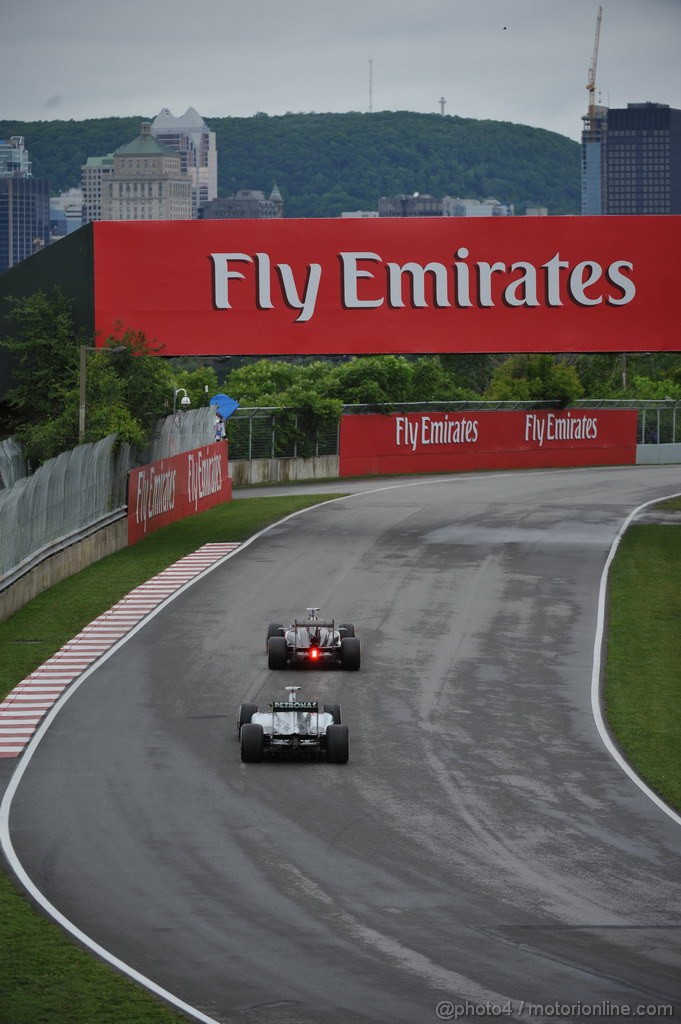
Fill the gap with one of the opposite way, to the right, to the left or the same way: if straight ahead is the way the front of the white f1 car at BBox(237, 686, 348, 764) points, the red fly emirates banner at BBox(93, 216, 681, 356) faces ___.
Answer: the opposite way

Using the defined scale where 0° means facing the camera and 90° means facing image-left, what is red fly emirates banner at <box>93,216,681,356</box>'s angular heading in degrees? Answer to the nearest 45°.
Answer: approximately 0°

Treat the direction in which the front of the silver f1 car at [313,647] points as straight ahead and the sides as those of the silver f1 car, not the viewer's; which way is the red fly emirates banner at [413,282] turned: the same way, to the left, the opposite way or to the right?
the opposite way

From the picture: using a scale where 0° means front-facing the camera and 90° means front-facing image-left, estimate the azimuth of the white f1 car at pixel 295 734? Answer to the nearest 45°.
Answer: approximately 180°

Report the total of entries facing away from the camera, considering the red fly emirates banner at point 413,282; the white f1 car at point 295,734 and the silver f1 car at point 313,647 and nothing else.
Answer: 2

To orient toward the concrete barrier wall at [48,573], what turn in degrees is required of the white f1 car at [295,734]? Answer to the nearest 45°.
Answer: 0° — it already faces it

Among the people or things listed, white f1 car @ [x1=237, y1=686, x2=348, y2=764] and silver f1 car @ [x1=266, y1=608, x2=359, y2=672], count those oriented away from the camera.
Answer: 2

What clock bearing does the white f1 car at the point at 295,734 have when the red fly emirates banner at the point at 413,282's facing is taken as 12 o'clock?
The white f1 car is roughly at 12 o'clock from the red fly emirates banner.

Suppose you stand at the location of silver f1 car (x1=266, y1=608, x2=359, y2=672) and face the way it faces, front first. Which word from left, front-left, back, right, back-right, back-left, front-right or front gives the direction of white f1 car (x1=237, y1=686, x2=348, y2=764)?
back

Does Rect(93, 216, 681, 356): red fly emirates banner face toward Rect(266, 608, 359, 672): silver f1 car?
yes

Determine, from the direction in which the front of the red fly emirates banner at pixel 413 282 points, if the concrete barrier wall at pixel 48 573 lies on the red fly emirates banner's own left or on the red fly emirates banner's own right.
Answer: on the red fly emirates banner's own right

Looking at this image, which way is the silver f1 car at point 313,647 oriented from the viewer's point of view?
away from the camera
